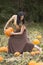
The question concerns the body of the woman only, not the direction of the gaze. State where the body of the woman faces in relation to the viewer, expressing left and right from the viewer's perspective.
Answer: facing the viewer and to the left of the viewer
